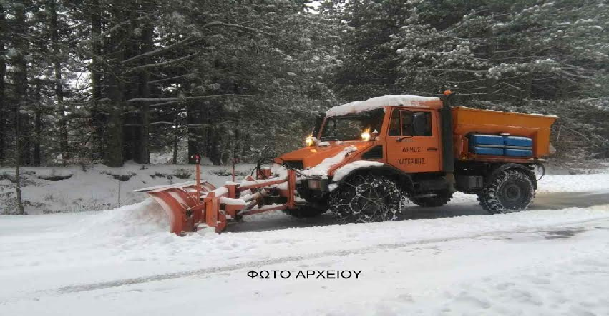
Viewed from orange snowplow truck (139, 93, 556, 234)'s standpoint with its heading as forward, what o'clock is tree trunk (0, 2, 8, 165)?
The tree trunk is roughly at 2 o'clock from the orange snowplow truck.

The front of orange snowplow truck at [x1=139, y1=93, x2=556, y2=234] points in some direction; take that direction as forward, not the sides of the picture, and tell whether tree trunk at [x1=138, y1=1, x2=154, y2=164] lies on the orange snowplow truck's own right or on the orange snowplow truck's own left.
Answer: on the orange snowplow truck's own right

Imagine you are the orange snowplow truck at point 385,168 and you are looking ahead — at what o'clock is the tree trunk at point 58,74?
The tree trunk is roughly at 2 o'clock from the orange snowplow truck.

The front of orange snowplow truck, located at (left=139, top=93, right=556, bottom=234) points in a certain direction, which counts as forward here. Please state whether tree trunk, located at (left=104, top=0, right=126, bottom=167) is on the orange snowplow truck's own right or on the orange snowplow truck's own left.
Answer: on the orange snowplow truck's own right

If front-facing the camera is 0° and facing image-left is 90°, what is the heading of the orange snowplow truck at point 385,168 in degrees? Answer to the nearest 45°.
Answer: approximately 45°

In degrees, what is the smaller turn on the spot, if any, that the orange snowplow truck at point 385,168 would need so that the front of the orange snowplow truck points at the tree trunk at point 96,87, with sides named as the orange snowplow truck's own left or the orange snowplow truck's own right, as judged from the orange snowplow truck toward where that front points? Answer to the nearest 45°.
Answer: approximately 90° to the orange snowplow truck's own right

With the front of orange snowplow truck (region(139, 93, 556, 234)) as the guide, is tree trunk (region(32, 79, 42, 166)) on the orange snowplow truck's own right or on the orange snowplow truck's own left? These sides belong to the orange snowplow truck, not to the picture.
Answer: on the orange snowplow truck's own right
